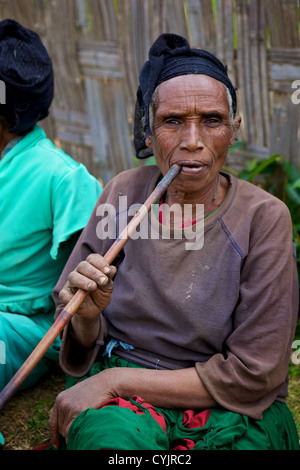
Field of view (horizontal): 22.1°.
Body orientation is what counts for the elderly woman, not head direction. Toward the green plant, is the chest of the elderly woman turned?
no

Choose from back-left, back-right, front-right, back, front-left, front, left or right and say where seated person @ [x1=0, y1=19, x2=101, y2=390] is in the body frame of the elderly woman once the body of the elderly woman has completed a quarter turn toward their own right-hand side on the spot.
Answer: front-right

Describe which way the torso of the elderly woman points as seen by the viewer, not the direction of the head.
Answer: toward the camera

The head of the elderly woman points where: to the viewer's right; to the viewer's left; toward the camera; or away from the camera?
toward the camera
